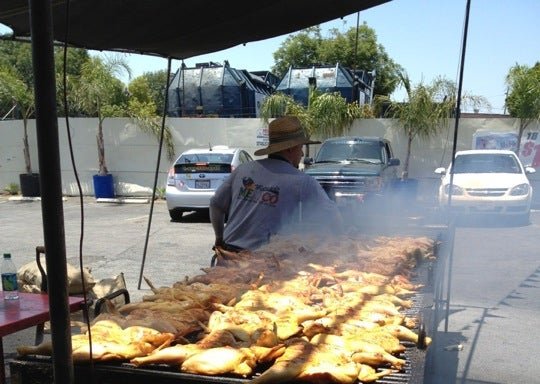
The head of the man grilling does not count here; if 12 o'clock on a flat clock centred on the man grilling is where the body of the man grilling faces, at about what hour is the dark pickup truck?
The dark pickup truck is roughly at 11 o'clock from the man grilling.

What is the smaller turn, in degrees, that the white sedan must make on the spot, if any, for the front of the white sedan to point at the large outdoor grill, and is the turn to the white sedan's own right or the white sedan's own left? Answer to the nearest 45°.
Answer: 0° — it already faces it

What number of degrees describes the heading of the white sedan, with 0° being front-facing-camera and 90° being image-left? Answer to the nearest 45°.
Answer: approximately 0°

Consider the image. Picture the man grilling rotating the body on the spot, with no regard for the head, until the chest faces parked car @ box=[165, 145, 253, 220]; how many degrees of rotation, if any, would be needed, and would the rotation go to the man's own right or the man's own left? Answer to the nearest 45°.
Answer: approximately 45° to the man's own left

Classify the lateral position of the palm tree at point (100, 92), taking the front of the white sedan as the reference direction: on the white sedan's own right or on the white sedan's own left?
on the white sedan's own right

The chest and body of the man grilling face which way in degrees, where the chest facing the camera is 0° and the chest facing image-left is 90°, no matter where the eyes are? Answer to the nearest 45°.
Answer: approximately 225°

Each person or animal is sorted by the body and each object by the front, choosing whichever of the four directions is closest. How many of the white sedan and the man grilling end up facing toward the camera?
1

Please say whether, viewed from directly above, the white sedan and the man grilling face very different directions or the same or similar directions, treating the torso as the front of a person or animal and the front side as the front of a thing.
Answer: very different directions
